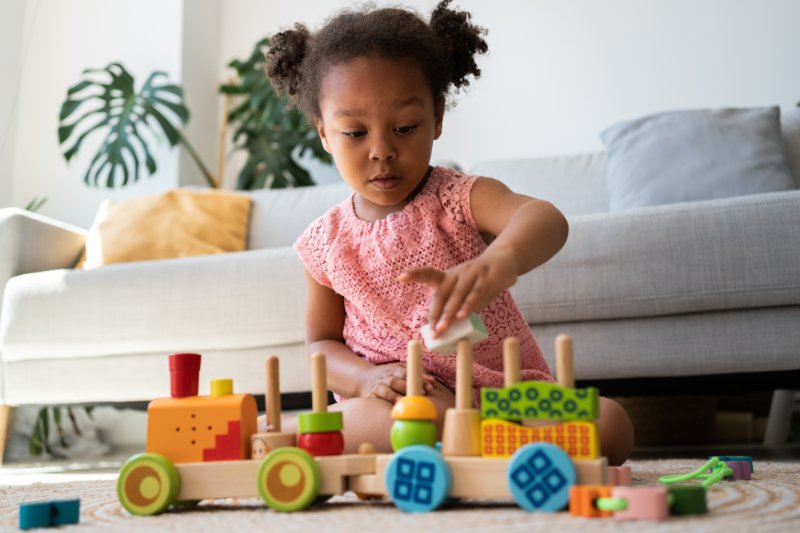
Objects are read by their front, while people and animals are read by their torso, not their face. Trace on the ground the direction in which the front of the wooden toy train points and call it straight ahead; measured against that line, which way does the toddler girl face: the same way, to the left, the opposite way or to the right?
to the left

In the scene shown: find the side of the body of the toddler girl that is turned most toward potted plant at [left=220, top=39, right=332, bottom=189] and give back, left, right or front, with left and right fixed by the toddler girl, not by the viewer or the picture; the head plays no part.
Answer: back

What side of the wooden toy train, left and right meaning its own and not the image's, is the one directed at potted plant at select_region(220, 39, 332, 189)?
right

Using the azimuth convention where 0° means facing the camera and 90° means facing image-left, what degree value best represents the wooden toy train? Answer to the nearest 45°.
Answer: approximately 90°

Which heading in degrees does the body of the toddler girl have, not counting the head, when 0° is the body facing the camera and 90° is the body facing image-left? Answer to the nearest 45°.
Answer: approximately 0°

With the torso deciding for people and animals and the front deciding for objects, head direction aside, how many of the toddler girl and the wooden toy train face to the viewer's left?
1
